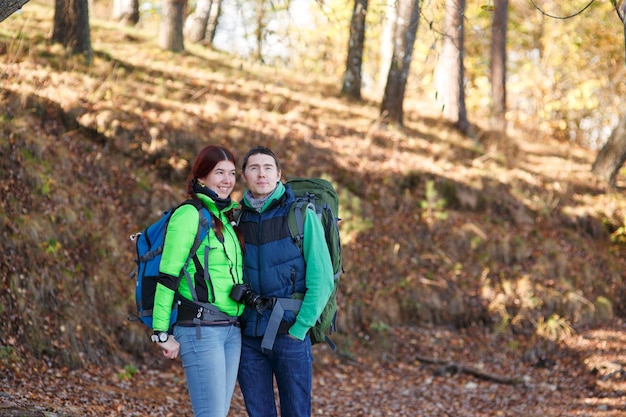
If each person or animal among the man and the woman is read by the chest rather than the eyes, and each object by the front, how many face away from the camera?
0

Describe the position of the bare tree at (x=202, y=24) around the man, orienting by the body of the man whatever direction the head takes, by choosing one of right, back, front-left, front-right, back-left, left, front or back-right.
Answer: back-right

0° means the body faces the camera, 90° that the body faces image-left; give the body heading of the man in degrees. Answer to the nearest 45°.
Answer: approximately 45°

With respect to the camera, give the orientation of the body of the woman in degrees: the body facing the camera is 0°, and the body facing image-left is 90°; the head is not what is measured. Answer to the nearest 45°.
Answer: approximately 315°

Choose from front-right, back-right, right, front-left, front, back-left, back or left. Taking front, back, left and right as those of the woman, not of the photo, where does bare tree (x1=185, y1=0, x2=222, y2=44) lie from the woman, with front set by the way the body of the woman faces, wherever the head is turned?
back-left
